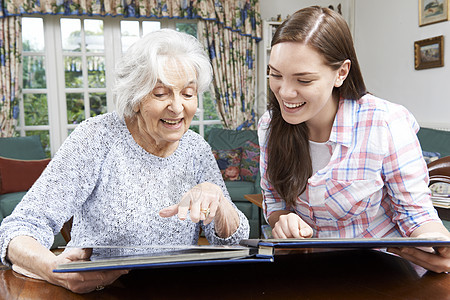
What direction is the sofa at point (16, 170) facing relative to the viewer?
toward the camera

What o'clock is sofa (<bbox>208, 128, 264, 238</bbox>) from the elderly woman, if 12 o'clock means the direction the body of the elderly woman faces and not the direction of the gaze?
The sofa is roughly at 8 o'clock from the elderly woman.

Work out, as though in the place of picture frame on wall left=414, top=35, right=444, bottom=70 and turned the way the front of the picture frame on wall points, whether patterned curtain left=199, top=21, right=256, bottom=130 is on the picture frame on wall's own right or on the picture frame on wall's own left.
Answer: on the picture frame on wall's own right

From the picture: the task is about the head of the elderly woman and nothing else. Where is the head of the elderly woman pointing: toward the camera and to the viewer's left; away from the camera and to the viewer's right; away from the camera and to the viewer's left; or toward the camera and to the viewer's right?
toward the camera and to the viewer's right

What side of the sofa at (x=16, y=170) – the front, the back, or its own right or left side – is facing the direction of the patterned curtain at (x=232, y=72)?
left

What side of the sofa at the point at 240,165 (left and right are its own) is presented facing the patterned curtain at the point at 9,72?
right

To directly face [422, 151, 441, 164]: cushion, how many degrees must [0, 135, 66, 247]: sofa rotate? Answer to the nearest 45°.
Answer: approximately 45° to its left

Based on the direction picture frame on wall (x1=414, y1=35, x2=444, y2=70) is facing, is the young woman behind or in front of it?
in front

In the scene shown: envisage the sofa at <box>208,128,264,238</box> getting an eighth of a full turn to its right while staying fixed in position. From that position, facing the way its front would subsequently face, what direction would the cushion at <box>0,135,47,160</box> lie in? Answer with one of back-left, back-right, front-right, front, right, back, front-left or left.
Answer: front-right

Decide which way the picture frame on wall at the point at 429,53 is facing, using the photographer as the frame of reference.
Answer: facing the viewer and to the left of the viewer

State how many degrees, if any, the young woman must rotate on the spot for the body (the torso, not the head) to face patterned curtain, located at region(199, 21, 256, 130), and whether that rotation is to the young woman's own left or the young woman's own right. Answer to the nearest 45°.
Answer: approximately 135° to the young woman's own right

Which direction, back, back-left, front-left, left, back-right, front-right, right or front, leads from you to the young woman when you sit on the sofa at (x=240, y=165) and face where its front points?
front

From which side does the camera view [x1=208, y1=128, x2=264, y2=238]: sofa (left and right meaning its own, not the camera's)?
front

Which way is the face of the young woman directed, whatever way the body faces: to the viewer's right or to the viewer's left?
to the viewer's left

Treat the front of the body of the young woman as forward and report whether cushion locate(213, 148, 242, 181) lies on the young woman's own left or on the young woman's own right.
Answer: on the young woman's own right

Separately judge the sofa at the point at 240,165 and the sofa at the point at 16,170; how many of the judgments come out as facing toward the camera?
2
